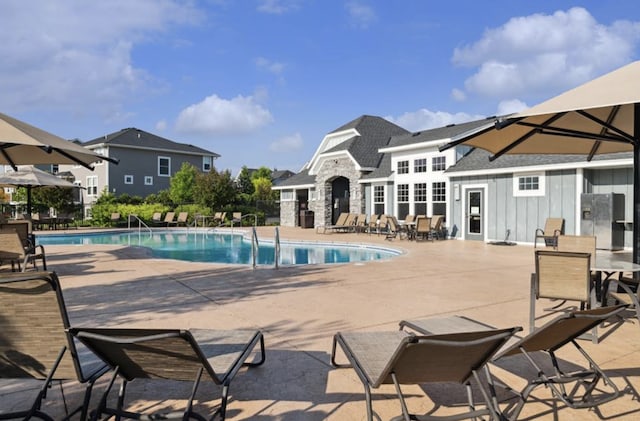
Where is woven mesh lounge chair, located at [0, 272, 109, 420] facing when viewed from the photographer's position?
facing away from the viewer and to the right of the viewer

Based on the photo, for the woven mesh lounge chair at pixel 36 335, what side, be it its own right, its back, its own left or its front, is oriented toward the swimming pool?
front

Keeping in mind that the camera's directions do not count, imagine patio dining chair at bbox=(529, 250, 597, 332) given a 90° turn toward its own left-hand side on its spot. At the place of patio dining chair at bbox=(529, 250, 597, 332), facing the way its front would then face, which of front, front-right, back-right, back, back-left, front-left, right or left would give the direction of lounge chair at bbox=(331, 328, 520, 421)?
left

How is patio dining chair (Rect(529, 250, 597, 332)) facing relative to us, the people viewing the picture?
facing away from the viewer

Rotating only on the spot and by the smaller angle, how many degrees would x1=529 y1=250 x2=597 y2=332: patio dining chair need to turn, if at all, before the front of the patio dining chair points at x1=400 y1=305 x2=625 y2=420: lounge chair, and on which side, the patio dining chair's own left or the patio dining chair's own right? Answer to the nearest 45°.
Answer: approximately 180°

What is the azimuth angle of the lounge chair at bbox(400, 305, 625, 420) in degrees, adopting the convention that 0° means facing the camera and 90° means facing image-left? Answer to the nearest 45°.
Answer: approximately 135°
